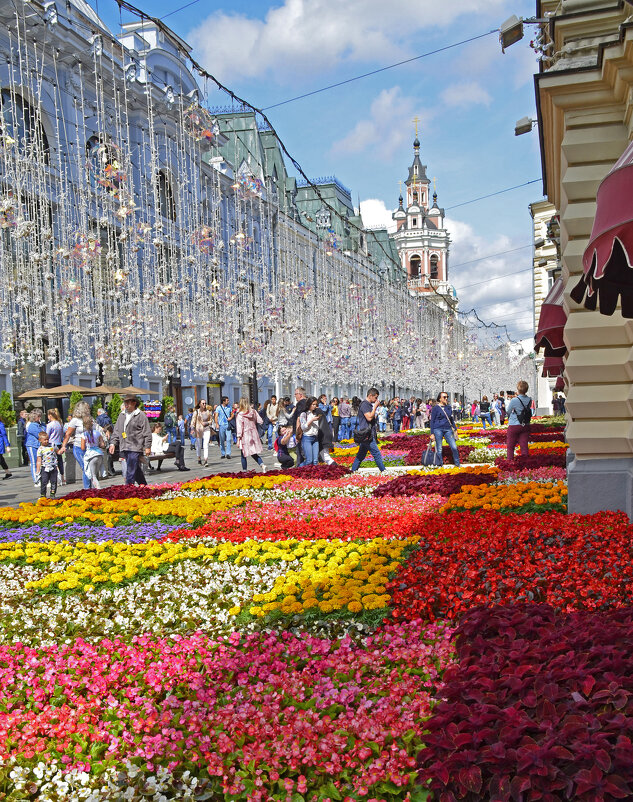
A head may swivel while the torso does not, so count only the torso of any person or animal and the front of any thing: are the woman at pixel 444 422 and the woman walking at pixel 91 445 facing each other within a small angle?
no

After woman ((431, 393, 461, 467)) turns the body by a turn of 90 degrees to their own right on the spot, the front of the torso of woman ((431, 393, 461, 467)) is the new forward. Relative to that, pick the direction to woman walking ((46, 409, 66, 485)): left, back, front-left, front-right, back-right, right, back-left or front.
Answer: front-right

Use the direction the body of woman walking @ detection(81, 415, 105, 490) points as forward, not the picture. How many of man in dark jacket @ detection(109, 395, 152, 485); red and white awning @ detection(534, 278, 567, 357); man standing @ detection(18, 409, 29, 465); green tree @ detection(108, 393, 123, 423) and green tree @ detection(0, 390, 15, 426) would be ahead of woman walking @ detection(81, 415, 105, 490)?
3

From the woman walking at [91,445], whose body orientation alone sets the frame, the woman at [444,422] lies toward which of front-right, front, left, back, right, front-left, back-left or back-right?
right

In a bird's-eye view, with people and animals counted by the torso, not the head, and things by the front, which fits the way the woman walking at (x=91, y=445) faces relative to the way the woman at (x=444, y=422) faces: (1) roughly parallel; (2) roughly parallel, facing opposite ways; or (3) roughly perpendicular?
roughly parallel, facing opposite ways

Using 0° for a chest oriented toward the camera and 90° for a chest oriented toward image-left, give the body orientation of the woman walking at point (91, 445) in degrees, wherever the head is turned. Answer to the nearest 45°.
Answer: approximately 180°

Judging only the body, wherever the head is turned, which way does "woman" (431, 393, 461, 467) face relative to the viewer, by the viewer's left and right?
facing the viewer and to the right of the viewer

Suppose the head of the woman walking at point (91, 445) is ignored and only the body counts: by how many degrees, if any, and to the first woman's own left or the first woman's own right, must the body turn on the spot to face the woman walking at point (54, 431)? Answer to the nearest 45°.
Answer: approximately 45° to the first woman's own left

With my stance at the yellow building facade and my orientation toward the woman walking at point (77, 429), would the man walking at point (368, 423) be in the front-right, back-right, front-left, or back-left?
front-right
